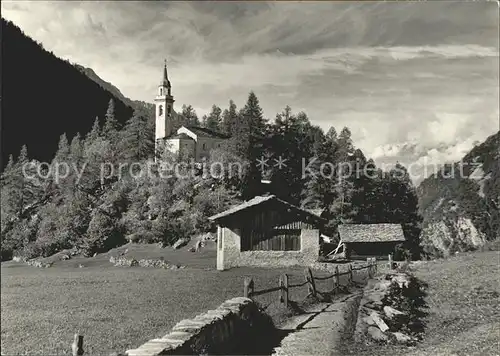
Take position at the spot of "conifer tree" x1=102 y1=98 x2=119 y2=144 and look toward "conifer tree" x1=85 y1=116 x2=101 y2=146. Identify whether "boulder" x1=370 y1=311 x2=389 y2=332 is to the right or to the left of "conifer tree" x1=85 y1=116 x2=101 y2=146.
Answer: left

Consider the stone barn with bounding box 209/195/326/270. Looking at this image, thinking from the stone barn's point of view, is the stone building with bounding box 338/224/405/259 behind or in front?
behind

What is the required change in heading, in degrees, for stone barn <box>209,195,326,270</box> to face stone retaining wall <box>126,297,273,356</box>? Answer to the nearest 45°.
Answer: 0° — it already faces it

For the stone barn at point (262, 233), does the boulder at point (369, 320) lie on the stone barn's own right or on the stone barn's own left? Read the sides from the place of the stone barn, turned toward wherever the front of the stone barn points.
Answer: on the stone barn's own left

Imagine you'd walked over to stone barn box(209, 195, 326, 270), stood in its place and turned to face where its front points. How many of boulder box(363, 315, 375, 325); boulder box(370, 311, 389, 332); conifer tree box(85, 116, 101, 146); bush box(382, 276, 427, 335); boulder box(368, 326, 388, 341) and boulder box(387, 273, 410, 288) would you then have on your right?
1

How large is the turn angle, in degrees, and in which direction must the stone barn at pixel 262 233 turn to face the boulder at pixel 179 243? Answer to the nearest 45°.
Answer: approximately 135° to its right

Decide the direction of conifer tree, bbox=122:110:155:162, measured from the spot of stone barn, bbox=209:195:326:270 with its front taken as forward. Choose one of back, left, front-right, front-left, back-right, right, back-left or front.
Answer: back-right

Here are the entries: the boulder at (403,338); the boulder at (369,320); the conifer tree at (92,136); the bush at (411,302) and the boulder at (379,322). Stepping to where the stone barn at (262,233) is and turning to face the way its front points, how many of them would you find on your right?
1

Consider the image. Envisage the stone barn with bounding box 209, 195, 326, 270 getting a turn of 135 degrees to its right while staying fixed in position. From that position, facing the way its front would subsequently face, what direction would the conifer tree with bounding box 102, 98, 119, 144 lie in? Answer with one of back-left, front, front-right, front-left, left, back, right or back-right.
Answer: front

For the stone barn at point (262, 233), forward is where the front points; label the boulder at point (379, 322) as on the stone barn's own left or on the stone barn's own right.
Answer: on the stone barn's own left

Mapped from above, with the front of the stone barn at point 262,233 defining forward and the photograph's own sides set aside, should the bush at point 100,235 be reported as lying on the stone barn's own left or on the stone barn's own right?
on the stone barn's own right

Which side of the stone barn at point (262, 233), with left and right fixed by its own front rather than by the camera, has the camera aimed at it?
front
